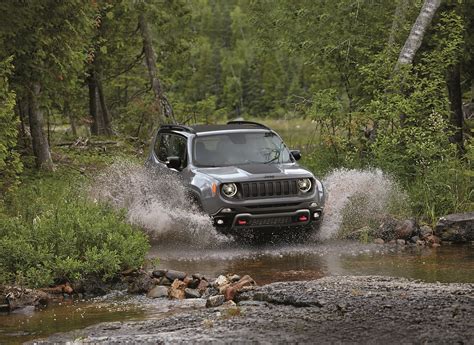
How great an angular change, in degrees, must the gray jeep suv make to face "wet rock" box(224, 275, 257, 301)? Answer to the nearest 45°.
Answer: approximately 45° to its right

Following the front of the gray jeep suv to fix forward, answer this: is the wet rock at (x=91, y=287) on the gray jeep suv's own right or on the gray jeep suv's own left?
on the gray jeep suv's own right

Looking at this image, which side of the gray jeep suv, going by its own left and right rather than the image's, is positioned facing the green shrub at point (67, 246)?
right

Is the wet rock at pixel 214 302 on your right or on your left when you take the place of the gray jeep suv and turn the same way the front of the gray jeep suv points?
on your right

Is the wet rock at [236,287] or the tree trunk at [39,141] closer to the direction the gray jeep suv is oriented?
the wet rock

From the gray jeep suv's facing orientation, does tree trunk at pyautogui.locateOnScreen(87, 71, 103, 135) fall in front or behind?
behind

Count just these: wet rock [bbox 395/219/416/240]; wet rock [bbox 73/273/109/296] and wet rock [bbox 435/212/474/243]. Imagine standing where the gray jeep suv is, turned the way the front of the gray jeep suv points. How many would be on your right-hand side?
1

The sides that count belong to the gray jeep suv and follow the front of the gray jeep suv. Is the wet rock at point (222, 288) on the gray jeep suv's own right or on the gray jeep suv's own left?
on the gray jeep suv's own right

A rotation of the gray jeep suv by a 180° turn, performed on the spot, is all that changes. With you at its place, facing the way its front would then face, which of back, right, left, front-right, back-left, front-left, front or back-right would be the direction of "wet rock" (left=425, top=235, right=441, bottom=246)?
back-right

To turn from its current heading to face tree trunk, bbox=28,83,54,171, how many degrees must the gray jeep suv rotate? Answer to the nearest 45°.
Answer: approximately 180°

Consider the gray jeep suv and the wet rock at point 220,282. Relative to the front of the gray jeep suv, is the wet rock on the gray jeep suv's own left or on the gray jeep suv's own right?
on the gray jeep suv's own right

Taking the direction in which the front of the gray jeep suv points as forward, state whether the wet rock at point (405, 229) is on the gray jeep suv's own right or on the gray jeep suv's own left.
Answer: on the gray jeep suv's own left

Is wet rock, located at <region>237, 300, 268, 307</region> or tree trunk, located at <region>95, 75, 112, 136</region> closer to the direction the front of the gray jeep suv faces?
the wet rock

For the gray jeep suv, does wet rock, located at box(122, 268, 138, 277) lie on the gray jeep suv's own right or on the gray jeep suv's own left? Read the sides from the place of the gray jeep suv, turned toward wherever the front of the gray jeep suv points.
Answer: on the gray jeep suv's own right

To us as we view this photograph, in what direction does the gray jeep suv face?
facing the viewer and to the right of the viewer

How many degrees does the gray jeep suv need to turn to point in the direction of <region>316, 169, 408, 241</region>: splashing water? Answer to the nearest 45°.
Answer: approximately 90° to its left

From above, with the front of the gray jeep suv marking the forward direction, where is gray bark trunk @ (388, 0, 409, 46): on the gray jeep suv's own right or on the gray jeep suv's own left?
on the gray jeep suv's own left

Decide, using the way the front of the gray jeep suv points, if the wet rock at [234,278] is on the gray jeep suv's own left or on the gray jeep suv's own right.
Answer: on the gray jeep suv's own right

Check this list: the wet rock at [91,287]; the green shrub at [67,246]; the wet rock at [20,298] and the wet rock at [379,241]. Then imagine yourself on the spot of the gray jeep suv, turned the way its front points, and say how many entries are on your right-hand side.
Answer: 3

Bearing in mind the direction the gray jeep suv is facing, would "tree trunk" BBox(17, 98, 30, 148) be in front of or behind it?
behind

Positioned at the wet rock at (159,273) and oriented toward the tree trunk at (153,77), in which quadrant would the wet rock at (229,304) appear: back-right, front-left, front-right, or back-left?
back-right
